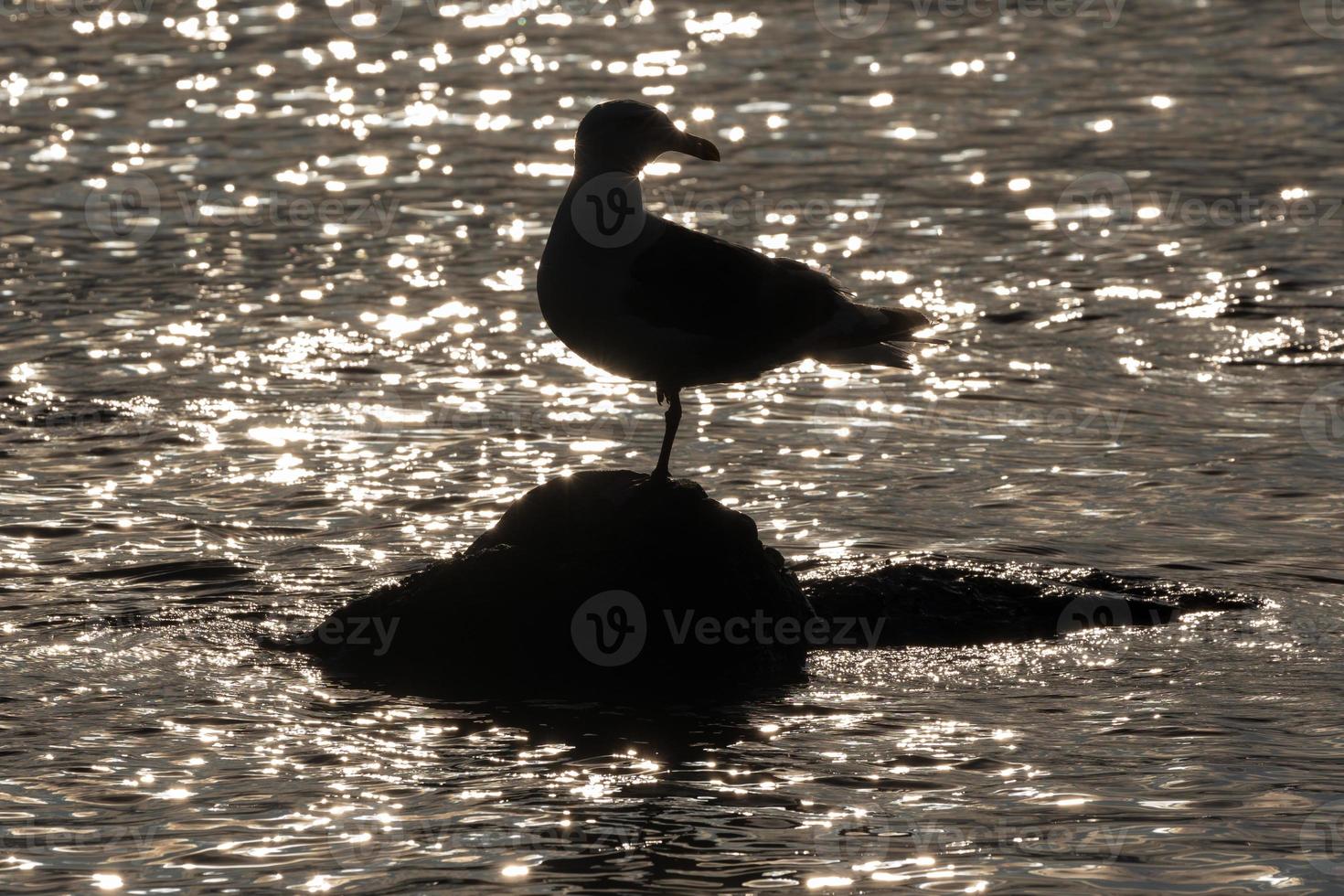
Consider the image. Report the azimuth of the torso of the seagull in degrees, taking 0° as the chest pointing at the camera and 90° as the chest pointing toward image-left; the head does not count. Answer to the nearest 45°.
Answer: approximately 90°
